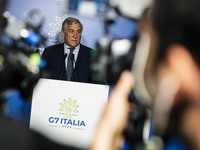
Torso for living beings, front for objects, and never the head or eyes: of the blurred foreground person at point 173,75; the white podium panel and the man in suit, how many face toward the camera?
2

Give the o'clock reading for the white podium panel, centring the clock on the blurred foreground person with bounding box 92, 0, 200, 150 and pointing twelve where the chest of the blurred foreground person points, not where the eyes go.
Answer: The white podium panel is roughly at 1 o'clock from the blurred foreground person.

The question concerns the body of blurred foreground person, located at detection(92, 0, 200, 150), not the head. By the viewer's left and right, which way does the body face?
facing away from the viewer and to the left of the viewer

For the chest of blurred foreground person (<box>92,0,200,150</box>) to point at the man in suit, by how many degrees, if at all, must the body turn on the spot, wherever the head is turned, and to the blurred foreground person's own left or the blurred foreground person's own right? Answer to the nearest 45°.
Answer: approximately 45° to the blurred foreground person's own right

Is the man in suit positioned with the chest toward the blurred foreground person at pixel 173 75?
yes

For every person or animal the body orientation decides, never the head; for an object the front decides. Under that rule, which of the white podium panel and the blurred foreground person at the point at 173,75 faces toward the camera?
the white podium panel

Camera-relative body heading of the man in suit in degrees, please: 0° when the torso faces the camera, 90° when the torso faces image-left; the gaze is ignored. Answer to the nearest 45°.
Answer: approximately 0°

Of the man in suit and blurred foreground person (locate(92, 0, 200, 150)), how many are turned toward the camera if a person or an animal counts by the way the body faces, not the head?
1

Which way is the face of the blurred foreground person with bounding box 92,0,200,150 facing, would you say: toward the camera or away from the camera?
away from the camera

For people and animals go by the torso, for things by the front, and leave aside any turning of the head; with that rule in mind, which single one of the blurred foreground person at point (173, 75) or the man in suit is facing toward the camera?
the man in suit

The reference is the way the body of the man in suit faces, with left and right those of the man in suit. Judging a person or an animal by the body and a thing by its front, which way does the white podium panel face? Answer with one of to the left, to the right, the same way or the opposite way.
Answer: the same way

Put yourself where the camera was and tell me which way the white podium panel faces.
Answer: facing the viewer

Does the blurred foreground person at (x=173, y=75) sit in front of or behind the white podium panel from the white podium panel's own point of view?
in front
